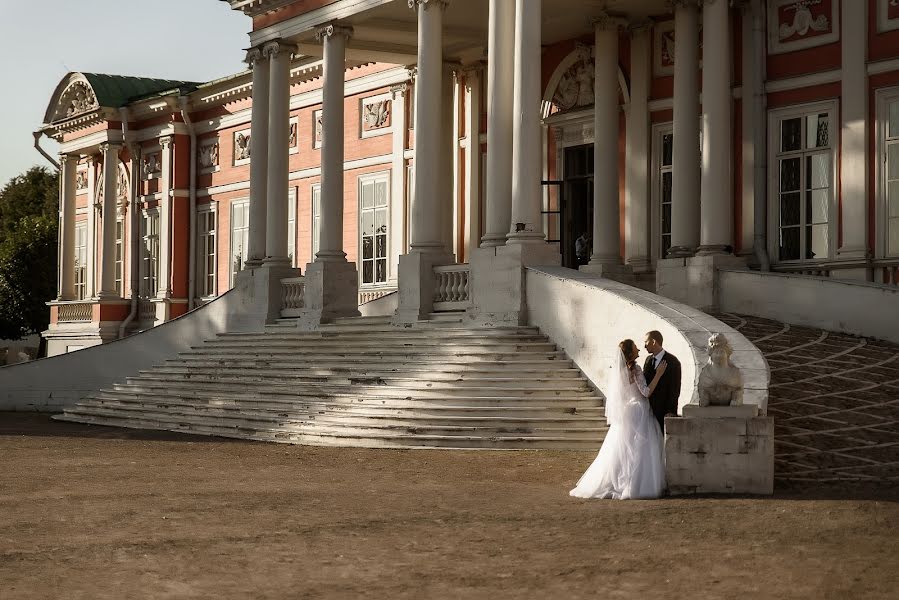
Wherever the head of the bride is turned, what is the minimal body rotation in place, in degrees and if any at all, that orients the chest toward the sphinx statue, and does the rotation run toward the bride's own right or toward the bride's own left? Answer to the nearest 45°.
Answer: approximately 45° to the bride's own right

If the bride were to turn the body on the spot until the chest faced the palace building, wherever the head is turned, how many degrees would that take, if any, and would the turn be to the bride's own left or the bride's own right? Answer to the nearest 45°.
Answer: approximately 45° to the bride's own left

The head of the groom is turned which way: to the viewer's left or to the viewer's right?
to the viewer's left

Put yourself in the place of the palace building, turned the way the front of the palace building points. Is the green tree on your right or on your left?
on your right

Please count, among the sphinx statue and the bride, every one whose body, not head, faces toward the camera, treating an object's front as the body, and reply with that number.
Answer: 1

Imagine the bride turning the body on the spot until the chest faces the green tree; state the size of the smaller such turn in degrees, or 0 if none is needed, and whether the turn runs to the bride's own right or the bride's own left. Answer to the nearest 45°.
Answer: approximately 90° to the bride's own left

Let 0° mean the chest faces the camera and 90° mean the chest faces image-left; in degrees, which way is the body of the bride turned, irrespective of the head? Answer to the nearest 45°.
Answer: approximately 225°

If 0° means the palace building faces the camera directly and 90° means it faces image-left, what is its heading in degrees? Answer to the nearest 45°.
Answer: approximately 45°

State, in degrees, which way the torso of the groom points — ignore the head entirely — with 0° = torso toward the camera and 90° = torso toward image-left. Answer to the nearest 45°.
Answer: approximately 45°
